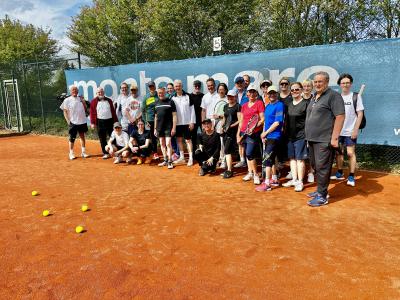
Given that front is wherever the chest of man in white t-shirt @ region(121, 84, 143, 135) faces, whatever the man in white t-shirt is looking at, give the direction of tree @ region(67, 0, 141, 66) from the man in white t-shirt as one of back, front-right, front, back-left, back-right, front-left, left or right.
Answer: back

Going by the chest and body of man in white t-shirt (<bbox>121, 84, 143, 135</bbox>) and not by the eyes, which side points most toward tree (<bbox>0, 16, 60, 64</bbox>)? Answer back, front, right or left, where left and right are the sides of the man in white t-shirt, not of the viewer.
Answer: back

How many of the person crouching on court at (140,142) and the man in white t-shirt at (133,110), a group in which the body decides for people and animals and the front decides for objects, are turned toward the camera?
2

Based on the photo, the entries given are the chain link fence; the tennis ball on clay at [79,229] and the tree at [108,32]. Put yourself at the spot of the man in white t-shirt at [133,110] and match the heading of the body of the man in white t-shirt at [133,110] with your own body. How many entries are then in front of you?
1

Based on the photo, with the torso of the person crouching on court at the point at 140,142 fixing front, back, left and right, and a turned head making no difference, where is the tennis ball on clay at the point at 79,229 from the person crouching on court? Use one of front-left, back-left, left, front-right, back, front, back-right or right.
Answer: front

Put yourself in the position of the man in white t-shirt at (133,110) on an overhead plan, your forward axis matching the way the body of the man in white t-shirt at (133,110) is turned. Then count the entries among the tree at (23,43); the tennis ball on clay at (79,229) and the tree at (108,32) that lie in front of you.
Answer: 1

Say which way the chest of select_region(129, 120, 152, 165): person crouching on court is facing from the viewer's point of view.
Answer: toward the camera

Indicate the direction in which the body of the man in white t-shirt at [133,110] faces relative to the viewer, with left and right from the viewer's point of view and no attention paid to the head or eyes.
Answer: facing the viewer

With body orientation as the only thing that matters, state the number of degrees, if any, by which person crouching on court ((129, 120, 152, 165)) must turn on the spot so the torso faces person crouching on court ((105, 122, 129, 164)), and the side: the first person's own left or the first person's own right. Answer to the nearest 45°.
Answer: approximately 135° to the first person's own right

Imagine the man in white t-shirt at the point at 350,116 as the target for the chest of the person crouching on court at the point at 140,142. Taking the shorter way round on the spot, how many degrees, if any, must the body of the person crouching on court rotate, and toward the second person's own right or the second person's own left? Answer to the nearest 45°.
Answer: approximately 45° to the second person's own left
